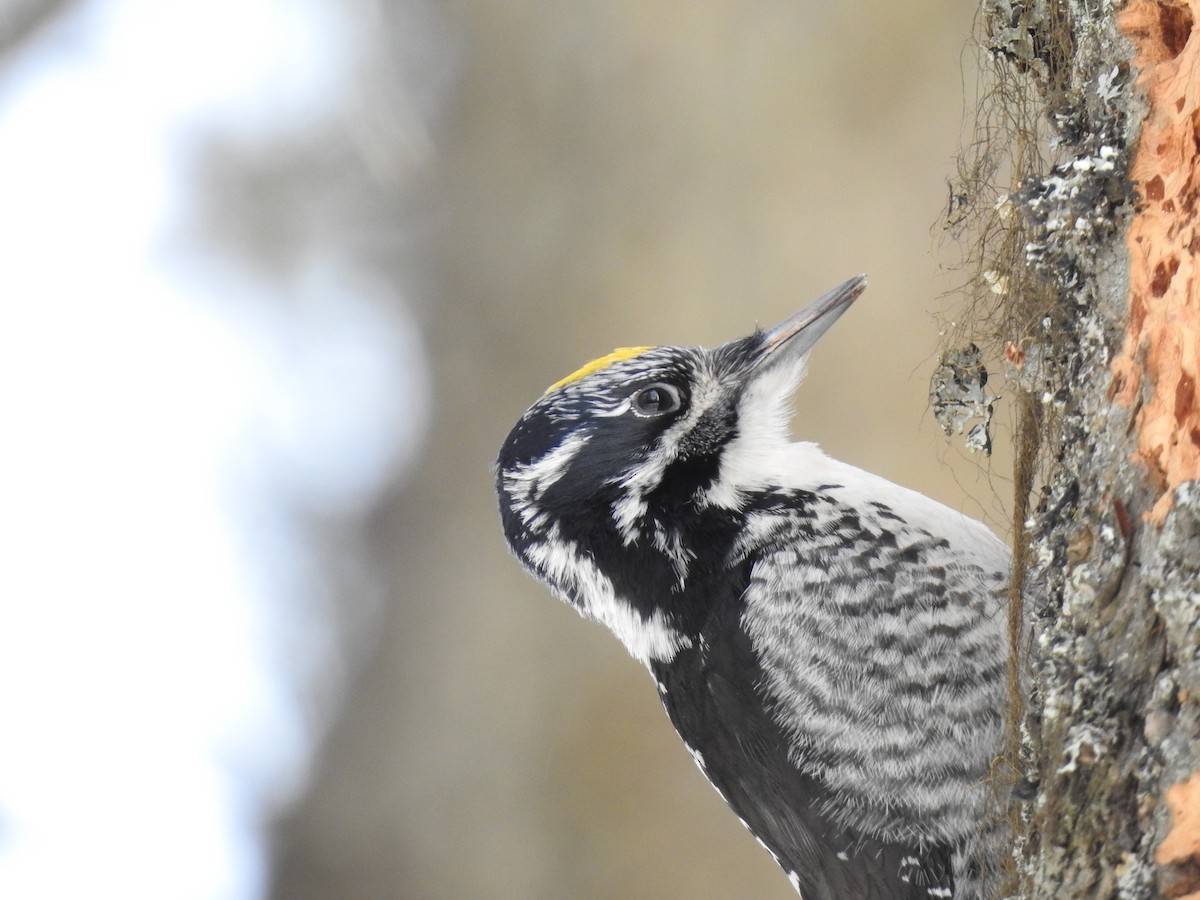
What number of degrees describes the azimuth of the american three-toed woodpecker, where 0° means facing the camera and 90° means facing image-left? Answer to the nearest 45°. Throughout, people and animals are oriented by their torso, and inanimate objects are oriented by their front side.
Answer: approximately 270°
